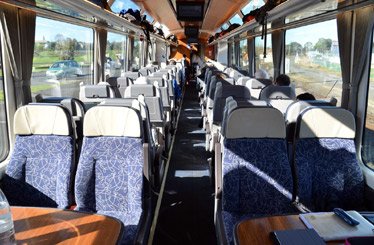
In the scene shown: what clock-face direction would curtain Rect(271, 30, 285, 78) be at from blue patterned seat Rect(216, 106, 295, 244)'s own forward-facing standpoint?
The curtain is roughly at 6 o'clock from the blue patterned seat.

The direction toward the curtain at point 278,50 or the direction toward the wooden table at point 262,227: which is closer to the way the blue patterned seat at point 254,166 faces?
the wooden table

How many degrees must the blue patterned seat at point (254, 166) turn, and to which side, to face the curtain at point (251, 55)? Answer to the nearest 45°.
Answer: approximately 180°

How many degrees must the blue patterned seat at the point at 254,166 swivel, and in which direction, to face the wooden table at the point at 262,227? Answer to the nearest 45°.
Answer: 0° — it already faces it

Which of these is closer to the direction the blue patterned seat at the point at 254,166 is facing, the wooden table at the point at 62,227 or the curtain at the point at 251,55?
the wooden table

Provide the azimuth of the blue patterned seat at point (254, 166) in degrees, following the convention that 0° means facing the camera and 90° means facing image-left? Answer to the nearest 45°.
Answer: approximately 0°

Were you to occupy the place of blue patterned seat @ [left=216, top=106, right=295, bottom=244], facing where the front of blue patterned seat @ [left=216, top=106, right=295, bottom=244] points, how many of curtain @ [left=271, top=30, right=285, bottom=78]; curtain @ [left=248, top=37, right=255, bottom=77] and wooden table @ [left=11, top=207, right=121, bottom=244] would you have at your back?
2

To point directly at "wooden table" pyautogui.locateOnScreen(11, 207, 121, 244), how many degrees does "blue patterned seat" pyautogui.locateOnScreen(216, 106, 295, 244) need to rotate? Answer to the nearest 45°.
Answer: approximately 45° to its right
